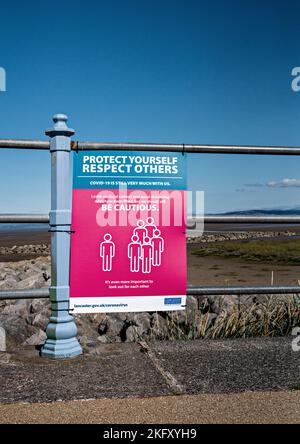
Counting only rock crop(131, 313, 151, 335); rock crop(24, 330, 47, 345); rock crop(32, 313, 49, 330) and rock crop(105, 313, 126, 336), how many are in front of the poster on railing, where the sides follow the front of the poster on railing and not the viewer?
0

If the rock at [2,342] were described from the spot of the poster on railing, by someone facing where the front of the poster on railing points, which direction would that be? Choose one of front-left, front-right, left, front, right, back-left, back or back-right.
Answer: right

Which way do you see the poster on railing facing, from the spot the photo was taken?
facing the viewer

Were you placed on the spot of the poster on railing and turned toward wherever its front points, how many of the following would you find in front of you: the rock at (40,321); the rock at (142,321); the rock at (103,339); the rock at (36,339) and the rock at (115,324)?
0

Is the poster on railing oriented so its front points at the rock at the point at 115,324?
no

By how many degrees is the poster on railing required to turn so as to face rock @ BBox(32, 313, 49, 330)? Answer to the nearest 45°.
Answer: approximately 135° to its right

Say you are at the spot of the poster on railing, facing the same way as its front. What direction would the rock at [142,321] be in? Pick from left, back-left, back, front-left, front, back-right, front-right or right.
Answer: back

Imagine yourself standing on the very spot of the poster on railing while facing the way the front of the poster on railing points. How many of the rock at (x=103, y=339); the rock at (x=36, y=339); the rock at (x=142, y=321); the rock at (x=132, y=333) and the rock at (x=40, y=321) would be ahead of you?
0

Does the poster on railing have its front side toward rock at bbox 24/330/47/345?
no

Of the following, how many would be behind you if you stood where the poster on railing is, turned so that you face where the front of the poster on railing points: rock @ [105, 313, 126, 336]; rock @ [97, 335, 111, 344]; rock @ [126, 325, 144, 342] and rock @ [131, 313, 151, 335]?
4

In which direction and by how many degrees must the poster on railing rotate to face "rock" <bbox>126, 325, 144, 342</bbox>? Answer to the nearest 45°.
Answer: approximately 180°

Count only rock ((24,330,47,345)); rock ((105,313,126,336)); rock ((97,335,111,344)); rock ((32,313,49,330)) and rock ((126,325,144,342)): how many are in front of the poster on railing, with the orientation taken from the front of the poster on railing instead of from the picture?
0

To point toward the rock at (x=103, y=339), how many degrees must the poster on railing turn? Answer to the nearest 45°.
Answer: approximately 180°
